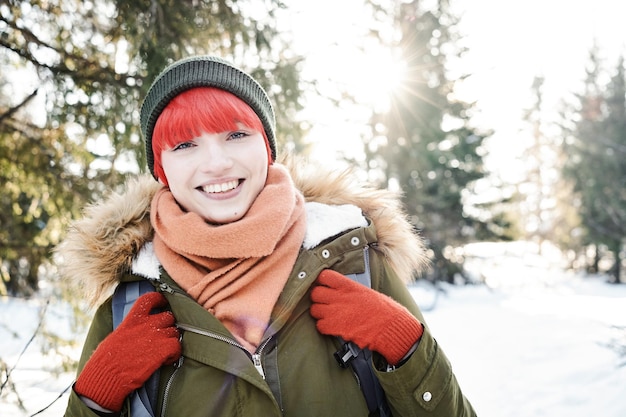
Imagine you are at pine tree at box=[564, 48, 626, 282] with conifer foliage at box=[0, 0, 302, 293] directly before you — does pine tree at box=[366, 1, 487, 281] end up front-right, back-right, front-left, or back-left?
front-right

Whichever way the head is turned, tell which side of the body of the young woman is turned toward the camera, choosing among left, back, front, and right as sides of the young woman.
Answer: front

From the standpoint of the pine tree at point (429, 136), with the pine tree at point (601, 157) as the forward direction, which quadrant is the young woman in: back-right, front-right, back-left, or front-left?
back-right

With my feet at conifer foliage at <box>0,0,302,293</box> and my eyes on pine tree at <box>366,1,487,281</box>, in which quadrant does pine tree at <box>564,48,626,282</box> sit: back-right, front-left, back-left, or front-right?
front-right

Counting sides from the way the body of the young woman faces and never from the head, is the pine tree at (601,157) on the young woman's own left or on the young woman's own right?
on the young woman's own left

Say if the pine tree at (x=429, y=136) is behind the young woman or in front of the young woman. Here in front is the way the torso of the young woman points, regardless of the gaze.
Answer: behind

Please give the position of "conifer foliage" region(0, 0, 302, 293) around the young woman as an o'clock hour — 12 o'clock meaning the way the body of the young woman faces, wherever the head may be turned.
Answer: The conifer foliage is roughly at 5 o'clock from the young woman.
